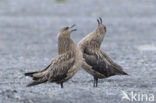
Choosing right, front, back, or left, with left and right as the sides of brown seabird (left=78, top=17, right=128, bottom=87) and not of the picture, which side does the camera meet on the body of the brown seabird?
left

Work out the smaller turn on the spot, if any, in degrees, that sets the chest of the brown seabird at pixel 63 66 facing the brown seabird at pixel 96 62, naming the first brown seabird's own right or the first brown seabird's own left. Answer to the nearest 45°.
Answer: approximately 45° to the first brown seabird's own left

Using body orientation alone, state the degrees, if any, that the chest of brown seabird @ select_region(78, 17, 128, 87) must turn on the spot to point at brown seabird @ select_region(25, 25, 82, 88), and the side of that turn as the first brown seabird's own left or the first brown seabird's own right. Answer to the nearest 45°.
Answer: approximately 45° to the first brown seabird's own left

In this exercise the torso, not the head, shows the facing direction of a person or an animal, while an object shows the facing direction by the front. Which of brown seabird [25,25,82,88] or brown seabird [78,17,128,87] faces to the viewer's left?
brown seabird [78,17,128,87]

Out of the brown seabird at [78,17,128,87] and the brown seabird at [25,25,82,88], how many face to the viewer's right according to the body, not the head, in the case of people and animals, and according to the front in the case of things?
1

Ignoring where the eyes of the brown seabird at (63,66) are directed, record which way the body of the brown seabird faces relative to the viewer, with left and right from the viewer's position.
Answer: facing to the right of the viewer

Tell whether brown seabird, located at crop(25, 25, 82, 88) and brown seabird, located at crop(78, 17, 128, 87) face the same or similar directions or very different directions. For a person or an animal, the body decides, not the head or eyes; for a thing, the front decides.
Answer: very different directions
